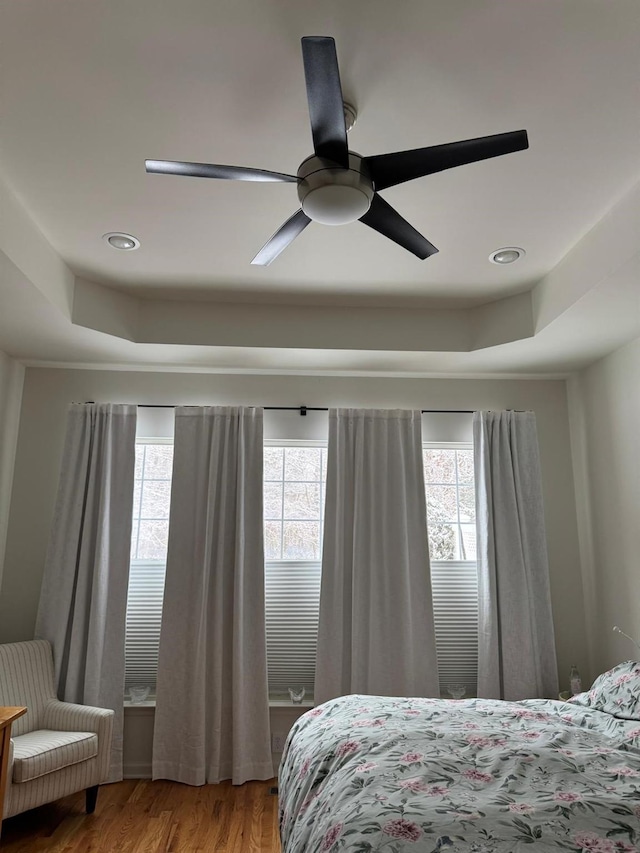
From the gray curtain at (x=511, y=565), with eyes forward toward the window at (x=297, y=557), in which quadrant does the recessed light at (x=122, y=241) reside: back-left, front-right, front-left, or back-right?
front-left

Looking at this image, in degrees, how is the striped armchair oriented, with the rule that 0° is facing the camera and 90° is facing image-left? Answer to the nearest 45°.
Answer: approximately 315°

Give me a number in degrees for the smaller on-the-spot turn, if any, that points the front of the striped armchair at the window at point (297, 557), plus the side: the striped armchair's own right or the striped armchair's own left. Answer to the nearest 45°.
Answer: approximately 45° to the striped armchair's own left

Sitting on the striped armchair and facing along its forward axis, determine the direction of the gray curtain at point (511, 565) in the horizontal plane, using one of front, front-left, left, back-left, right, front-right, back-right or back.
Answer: front-left

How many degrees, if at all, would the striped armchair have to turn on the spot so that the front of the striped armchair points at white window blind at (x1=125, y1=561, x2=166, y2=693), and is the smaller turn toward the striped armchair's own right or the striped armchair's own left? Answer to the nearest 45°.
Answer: approximately 90° to the striped armchair's own left

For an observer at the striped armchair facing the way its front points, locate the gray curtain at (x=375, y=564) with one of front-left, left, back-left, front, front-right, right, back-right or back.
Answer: front-left

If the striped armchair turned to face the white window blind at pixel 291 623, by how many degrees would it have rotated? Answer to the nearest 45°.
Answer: approximately 45° to its left
